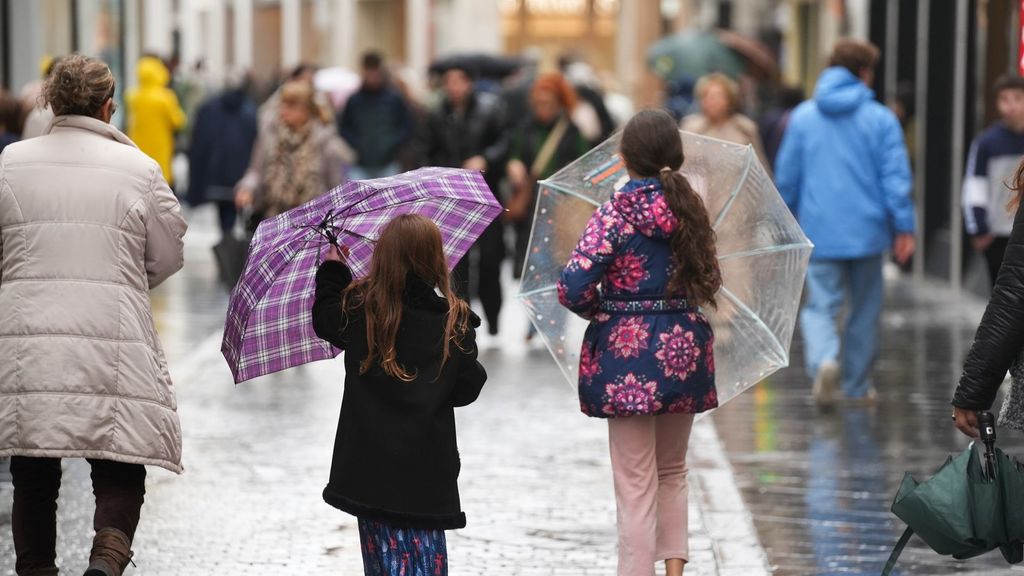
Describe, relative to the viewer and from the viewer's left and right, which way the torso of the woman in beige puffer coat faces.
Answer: facing away from the viewer

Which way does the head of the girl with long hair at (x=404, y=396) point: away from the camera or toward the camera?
away from the camera

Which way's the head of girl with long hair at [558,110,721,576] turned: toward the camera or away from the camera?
away from the camera

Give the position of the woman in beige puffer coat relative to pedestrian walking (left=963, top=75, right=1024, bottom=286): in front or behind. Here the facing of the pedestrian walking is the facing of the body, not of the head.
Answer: in front

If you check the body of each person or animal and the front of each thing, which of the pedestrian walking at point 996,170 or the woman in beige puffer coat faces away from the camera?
the woman in beige puffer coat

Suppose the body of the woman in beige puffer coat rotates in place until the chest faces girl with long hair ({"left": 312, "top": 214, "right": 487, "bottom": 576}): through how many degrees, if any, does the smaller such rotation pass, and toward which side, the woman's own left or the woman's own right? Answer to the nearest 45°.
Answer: approximately 135° to the woman's own right

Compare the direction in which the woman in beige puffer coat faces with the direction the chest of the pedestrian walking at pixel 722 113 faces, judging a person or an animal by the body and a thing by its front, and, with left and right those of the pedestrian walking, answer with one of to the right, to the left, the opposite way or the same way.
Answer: the opposite way

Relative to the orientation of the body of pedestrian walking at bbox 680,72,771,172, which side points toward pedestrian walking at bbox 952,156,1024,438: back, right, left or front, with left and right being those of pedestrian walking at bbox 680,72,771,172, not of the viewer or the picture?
front

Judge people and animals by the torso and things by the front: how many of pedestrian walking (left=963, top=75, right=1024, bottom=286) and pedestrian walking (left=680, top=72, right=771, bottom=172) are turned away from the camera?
0
